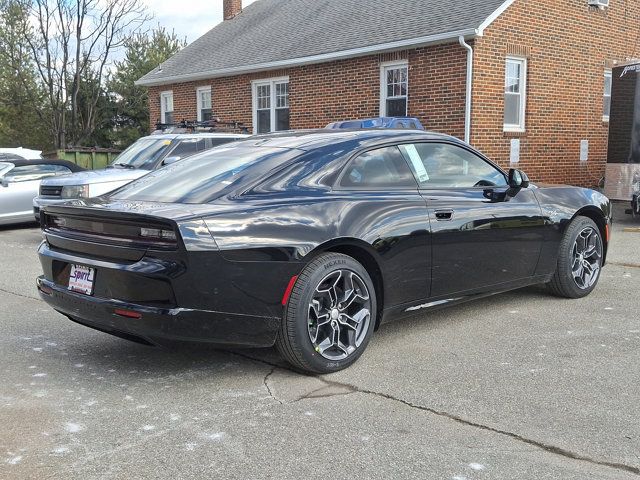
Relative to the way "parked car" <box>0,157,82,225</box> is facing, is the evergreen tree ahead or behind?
behind

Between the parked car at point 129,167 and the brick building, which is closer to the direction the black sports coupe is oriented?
the brick building

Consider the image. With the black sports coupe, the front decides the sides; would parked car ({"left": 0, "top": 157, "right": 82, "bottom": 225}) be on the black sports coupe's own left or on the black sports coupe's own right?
on the black sports coupe's own left

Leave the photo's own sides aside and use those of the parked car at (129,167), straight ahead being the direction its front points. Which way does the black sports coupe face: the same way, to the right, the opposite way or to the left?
the opposite way

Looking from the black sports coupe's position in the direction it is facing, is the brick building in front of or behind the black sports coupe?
in front

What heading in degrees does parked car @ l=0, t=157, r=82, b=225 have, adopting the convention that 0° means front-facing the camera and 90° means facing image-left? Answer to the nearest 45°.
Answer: approximately 45°

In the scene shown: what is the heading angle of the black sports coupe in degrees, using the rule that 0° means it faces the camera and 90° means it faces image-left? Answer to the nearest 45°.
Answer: approximately 225°

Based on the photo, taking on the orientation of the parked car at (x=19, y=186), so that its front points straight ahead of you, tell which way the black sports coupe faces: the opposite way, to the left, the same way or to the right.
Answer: the opposite way
